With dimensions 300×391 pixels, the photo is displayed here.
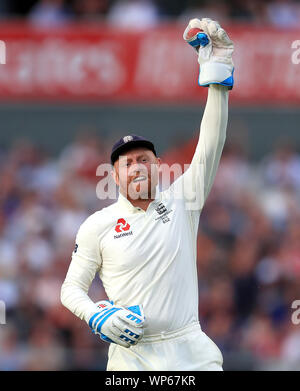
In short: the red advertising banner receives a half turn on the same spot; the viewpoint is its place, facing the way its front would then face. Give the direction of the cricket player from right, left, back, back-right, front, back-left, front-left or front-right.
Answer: back

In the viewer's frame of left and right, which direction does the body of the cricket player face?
facing the viewer
